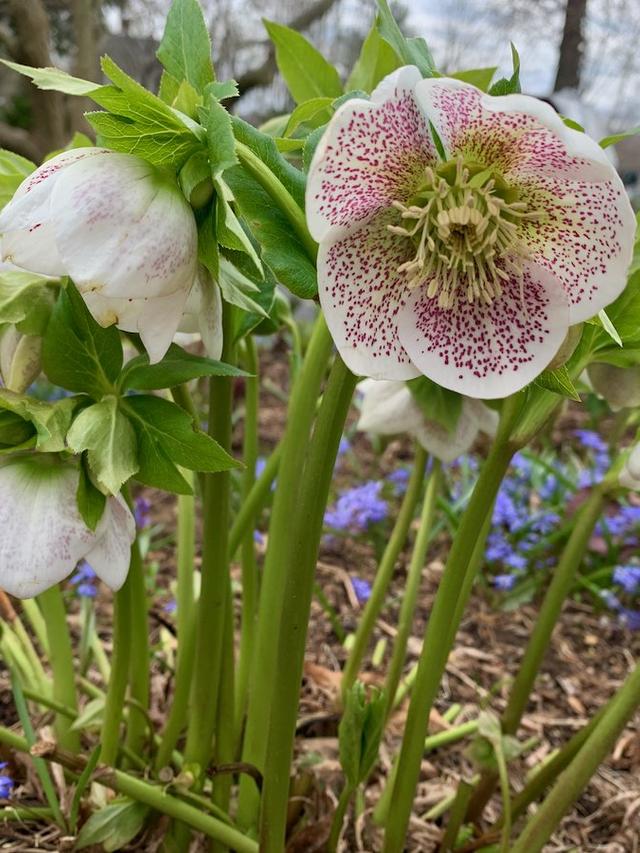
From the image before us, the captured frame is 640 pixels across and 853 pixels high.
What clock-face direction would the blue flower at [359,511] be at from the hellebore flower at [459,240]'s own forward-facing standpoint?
The blue flower is roughly at 6 o'clock from the hellebore flower.

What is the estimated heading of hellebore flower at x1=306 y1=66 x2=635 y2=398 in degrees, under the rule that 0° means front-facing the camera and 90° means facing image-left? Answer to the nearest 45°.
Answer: approximately 0°

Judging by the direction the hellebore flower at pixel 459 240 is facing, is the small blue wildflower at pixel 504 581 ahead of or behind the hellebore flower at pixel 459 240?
behind

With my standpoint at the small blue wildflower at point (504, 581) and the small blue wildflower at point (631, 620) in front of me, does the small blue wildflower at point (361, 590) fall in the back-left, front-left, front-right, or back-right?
back-right

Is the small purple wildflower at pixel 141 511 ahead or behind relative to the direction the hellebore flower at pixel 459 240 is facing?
behind
